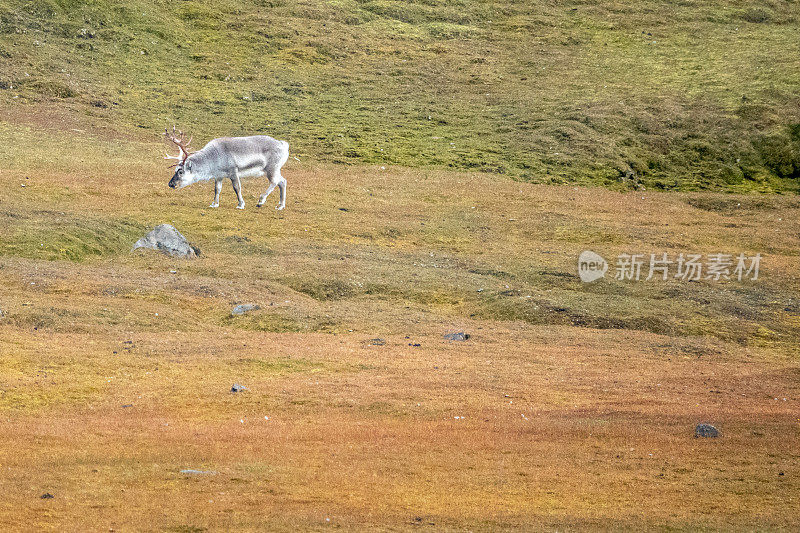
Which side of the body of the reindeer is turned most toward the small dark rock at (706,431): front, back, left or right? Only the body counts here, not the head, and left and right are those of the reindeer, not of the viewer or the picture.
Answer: left

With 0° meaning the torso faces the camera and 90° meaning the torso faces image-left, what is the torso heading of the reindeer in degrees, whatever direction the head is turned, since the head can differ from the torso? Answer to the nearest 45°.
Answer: approximately 90°

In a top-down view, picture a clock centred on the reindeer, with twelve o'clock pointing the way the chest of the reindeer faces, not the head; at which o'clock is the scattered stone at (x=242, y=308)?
The scattered stone is roughly at 9 o'clock from the reindeer.

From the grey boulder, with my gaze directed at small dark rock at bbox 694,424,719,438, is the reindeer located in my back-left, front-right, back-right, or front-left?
back-left

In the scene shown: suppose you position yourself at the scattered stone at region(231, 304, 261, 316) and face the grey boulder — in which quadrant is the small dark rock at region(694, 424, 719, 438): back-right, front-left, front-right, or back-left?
back-right
